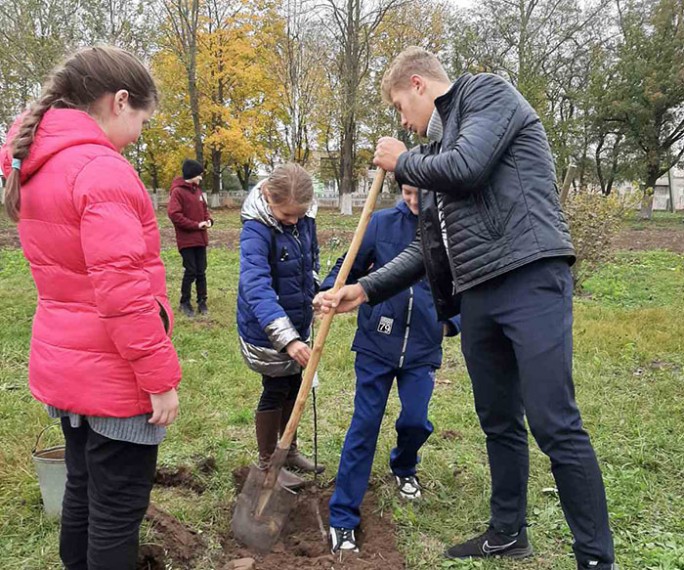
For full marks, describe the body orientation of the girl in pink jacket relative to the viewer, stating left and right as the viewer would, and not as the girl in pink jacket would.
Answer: facing away from the viewer and to the right of the viewer

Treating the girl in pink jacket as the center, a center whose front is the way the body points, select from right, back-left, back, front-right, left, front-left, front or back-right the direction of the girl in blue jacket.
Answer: front

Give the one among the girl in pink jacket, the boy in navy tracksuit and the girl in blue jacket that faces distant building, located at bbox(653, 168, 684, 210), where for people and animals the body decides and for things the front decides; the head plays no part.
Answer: the girl in pink jacket

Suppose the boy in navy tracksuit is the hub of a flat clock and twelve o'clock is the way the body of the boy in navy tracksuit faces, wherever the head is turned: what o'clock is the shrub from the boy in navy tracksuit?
The shrub is roughly at 7 o'clock from the boy in navy tracksuit.

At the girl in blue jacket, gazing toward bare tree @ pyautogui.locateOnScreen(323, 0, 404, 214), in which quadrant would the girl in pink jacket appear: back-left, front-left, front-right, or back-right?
back-left

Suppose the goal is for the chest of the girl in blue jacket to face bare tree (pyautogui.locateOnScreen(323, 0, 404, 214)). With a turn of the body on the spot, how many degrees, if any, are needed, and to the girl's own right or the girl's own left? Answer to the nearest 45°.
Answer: approximately 135° to the girl's own left

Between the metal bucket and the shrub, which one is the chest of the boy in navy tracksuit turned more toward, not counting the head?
the metal bucket

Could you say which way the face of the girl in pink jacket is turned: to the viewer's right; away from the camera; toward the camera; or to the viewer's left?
to the viewer's right

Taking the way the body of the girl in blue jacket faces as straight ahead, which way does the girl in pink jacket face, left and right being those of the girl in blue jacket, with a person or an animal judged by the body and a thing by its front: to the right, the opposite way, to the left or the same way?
to the left

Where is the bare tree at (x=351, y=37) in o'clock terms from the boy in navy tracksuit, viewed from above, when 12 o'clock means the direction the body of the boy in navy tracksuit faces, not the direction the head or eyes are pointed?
The bare tree is roughly at 6 o'clock from the boy in navy tracksuit.

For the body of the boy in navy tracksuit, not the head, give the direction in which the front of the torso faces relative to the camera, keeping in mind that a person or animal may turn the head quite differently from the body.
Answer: toward the camera

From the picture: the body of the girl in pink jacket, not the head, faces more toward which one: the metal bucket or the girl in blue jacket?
the girl in blue jacket

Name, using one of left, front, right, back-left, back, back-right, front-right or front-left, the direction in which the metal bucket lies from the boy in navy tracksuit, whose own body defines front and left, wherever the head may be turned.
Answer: right

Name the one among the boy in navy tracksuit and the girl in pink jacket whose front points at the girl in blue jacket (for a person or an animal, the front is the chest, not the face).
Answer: the girl in pink jacket

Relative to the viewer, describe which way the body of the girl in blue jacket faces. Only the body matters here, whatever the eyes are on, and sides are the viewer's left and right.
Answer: facing the viewer and to the right of the viewer

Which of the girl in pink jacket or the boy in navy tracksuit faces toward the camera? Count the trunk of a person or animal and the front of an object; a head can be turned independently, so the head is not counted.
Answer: the boy in navy tracksuit

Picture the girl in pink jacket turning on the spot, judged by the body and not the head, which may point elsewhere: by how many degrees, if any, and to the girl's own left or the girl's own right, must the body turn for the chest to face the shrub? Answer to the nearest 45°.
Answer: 0° — they already face it
